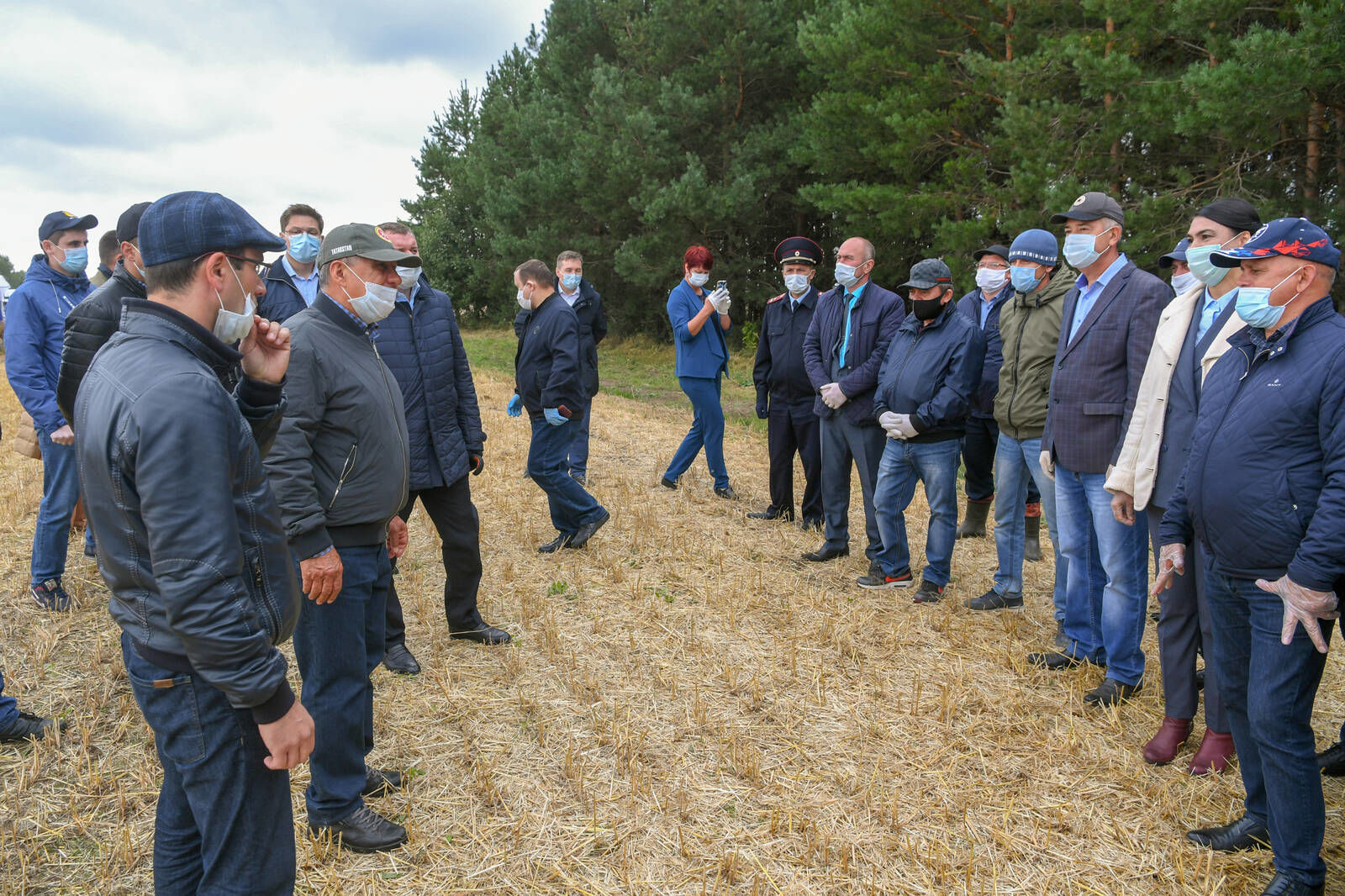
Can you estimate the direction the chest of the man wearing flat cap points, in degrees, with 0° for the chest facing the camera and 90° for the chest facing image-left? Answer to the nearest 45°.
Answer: approximately 270°

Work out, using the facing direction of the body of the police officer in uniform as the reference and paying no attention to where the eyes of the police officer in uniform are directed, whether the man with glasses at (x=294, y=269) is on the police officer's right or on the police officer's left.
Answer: on the police officer's right

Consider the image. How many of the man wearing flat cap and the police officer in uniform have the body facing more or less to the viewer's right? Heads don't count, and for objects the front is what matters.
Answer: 1

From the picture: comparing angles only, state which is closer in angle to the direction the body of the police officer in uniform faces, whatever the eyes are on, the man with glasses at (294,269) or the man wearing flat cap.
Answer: the man wearing flat cap

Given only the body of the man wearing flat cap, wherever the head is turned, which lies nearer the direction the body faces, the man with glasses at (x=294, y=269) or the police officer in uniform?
the police officer in uniform

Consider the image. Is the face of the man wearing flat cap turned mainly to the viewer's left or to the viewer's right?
to the viewer's right

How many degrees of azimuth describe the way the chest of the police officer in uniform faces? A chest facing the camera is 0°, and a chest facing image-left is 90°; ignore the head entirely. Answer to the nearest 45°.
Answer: approximately 0°

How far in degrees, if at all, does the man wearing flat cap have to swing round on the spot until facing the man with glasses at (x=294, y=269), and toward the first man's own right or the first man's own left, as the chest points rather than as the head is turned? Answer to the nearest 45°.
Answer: approximately 90° to the first man's own left

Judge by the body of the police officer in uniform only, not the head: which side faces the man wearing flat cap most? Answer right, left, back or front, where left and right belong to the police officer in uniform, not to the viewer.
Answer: front

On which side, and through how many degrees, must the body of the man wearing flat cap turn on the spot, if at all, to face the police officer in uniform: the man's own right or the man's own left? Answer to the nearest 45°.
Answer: approximately 45° to the man's own left
